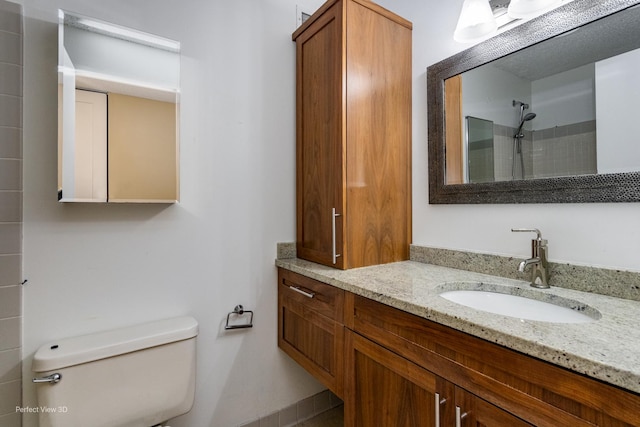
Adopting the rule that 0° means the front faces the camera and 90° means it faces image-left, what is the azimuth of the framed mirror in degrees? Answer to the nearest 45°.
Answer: approximately 45°

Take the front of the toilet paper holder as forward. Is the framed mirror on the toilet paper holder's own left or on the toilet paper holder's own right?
on the toilet paper holder's own left

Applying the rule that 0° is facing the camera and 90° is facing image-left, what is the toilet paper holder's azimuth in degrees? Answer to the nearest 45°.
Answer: approximately 0°

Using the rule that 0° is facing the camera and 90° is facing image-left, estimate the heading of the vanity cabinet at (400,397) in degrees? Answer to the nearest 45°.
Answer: approximately 45°
